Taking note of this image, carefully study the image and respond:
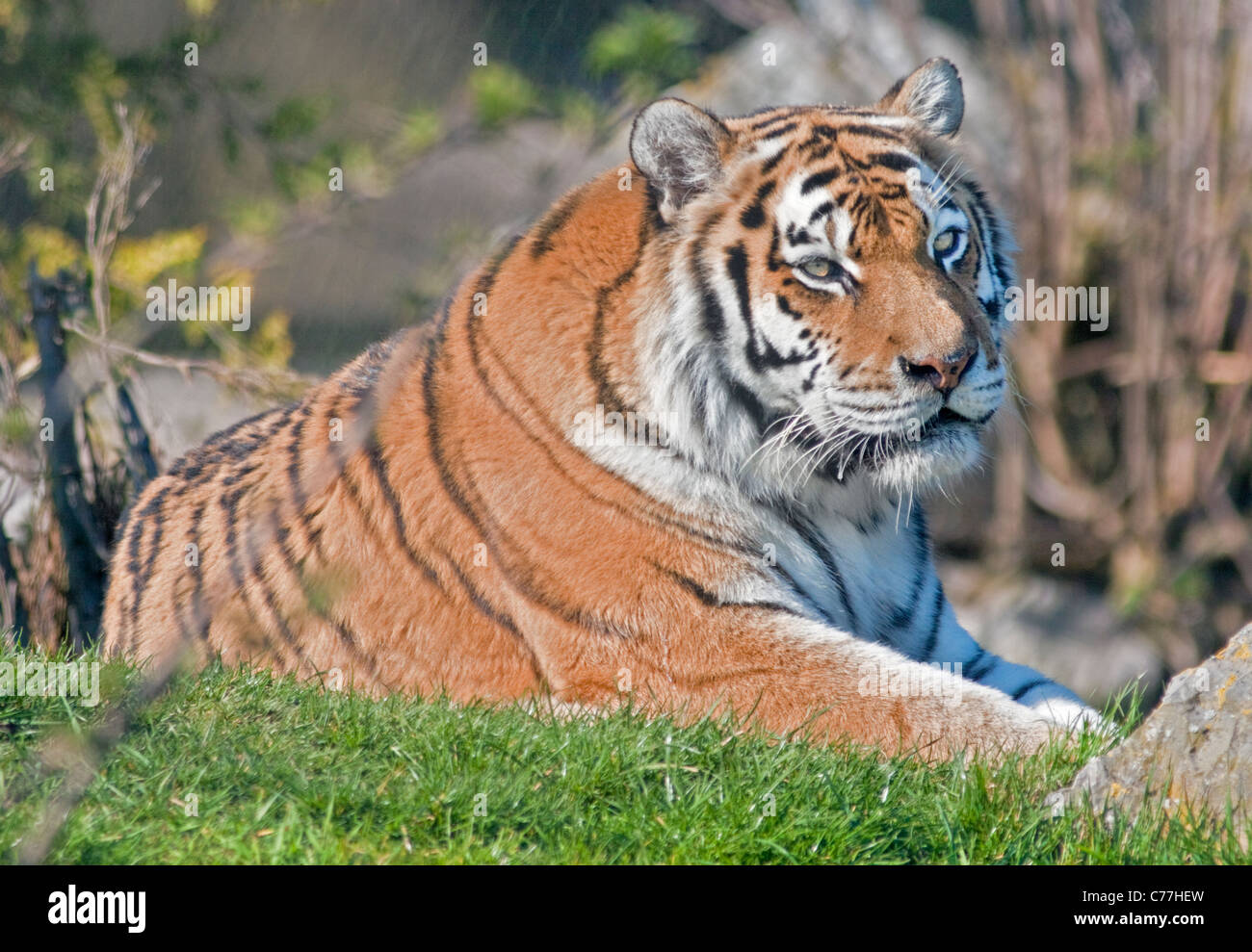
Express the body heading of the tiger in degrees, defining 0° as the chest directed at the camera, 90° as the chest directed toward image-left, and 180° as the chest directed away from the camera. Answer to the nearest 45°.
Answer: approximately 315°

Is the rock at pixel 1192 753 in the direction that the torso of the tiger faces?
yes
